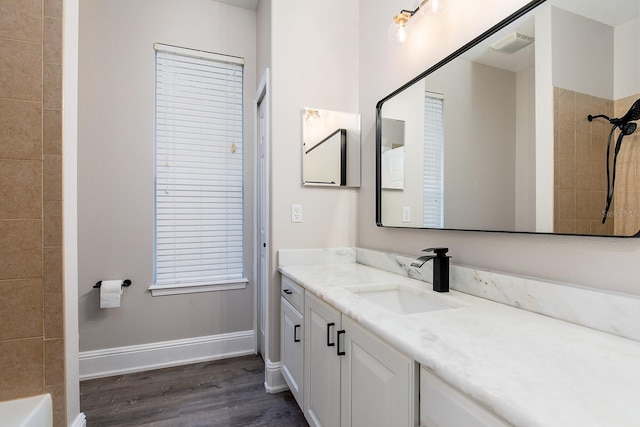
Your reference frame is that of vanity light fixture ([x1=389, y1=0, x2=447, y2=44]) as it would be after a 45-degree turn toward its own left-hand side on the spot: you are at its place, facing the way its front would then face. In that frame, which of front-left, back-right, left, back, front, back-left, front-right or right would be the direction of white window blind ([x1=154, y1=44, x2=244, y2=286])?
right

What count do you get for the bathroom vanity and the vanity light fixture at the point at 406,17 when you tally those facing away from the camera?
0

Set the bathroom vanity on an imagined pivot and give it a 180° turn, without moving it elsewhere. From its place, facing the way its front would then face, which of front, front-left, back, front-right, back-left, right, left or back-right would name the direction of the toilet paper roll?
back-left

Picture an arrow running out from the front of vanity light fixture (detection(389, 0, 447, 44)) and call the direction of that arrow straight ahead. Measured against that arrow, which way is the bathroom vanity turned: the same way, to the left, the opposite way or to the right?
the same way

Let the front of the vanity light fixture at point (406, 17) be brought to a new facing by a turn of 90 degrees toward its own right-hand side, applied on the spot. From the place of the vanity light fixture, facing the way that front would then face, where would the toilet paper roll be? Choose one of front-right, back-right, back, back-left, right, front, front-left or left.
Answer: front-left

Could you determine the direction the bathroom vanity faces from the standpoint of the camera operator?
facing the viewer and to the left of the viewer

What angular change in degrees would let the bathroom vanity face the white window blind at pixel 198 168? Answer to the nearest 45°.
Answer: approximately 90° to its right
